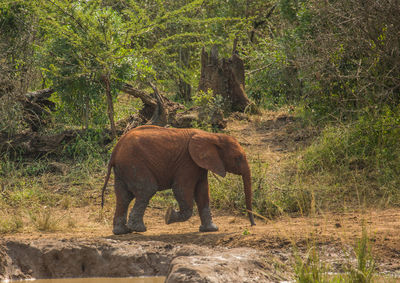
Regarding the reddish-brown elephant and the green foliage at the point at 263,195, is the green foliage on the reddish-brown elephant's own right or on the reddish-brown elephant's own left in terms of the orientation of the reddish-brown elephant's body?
on the reddish-brown elephant's own left

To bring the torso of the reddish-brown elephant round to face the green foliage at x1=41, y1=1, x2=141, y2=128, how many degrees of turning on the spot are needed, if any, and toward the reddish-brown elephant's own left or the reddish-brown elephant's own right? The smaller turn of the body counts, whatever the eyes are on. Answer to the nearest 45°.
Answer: approximately 90° to the reddish-brown elephant's own left

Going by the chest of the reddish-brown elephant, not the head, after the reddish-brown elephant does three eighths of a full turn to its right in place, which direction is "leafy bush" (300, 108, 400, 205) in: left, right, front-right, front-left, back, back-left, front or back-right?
back

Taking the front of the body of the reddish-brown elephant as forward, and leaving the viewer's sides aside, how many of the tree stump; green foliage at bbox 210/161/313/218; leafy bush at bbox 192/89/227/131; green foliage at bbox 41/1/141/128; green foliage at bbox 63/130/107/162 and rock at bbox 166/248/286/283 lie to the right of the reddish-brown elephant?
1

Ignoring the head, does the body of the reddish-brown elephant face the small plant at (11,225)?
no

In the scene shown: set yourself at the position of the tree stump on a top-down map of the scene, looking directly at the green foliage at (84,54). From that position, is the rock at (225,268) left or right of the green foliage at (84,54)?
left

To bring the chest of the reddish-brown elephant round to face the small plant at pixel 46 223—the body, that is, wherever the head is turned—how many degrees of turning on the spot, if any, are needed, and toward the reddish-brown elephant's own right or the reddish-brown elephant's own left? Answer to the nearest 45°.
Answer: approximately 180°

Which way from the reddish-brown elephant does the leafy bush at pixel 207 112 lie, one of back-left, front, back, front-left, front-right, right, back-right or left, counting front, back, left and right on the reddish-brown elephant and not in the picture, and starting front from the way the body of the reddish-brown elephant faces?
left

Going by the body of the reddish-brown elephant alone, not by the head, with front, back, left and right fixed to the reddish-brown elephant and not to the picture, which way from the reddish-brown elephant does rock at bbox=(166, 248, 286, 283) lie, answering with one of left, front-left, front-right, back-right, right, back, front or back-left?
right

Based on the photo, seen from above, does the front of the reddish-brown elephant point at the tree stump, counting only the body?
no

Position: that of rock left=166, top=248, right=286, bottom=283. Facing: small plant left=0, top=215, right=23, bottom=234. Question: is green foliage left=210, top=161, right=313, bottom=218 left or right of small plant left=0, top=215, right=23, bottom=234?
right

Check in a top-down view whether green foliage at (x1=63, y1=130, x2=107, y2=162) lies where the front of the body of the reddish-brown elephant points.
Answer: no

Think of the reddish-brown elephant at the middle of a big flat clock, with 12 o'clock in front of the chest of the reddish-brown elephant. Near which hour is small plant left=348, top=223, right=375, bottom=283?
The small plant is roughly at 2 o'clock from the reddish-brown elephant.

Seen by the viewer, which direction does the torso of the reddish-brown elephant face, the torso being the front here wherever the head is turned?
to the viewer's right
